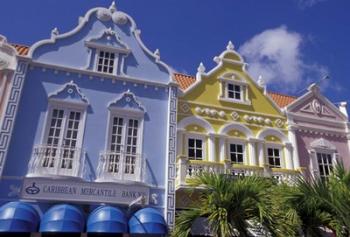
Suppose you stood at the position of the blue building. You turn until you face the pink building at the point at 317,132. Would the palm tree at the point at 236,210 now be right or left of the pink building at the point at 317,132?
right

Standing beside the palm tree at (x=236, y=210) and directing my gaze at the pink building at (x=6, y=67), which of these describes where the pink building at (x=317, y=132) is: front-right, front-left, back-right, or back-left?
back-right

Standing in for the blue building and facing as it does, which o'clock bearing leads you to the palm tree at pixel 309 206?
The palm tree is roughly at 10 o'clock from the blue building.

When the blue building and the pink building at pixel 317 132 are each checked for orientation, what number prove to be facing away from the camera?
0

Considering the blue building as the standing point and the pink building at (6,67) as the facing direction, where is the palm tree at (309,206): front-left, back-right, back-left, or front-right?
back-left

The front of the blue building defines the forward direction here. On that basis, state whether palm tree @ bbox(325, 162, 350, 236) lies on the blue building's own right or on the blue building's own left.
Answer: on the blue building's own left

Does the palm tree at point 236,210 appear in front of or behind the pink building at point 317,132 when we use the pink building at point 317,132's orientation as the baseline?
in front

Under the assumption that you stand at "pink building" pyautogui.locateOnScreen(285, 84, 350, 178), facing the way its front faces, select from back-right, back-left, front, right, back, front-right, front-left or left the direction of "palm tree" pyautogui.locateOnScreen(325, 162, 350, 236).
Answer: front-left

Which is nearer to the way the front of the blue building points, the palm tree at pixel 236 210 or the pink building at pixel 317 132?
the palm tree

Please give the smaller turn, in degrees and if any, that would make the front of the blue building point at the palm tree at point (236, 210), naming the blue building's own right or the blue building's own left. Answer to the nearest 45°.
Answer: approximately 45° to the blue building's own left

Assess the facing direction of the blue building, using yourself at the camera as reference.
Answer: facing the viewer

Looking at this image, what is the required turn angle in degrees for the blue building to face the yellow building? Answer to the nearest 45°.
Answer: approximately 90° to its left

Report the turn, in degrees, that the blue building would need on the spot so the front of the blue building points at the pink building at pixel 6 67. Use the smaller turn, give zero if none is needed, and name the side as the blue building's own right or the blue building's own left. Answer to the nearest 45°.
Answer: approximately 90° to the blue building's own right
